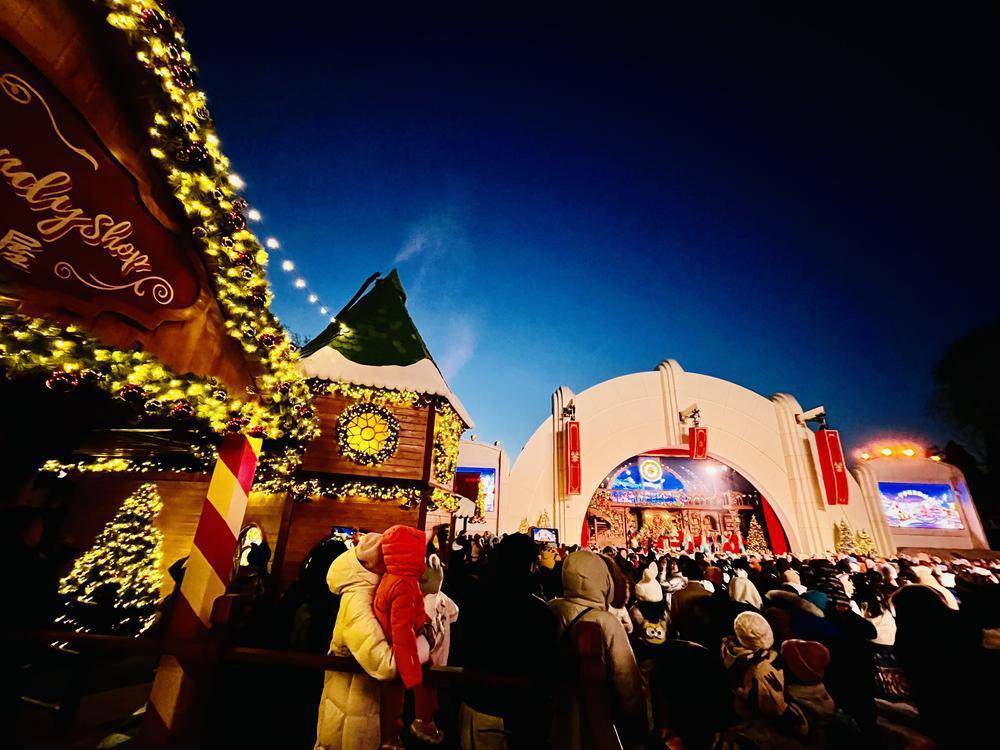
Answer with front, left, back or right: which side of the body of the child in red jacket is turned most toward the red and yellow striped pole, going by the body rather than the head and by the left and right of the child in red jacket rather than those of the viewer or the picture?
left

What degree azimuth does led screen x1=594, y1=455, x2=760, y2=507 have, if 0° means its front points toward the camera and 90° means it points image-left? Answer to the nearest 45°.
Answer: approximately 0°

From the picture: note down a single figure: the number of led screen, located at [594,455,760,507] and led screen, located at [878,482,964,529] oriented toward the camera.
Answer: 2

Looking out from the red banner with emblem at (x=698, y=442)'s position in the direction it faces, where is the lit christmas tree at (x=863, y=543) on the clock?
The lit christmas tree is roughly at 8 o'clock from the red banner with emblem.

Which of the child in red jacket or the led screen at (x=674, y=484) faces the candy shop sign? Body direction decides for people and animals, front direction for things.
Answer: the led screen

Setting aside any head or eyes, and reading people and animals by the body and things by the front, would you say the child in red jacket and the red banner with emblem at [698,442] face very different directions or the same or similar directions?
very different directions

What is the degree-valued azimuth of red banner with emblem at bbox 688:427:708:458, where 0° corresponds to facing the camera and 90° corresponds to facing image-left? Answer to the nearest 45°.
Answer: approximately 0°

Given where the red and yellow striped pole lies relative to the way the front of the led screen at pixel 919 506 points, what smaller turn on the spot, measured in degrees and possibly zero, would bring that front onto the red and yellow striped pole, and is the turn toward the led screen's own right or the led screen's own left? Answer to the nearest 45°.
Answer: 0° — it already faces it

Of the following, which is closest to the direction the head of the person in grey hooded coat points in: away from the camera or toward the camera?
away from the camera

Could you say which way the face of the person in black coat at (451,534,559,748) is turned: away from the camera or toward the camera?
away from the camera
